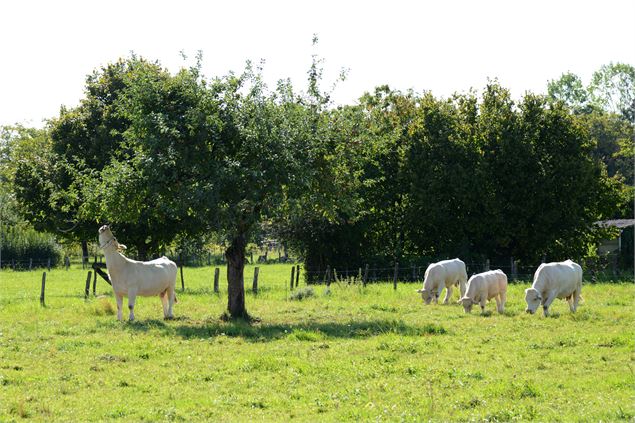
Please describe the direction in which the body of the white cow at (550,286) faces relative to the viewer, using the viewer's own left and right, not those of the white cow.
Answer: facing the viewer and to the left of the viewer

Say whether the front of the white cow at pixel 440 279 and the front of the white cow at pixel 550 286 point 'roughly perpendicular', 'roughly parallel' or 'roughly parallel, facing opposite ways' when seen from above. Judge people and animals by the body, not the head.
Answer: roughly parallel

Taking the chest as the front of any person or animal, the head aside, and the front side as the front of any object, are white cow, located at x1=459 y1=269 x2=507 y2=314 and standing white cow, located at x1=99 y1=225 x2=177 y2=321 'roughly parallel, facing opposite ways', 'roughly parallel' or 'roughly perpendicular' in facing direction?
roughly parallel

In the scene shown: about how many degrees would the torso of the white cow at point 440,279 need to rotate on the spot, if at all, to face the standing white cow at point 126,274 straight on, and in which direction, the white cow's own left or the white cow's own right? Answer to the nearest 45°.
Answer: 0° — it already faces it

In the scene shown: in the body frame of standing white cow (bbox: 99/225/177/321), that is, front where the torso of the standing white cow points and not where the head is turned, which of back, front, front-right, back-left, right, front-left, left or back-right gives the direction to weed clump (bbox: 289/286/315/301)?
back-right

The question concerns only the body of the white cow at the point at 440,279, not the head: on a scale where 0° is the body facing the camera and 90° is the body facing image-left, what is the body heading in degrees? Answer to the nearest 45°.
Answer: approximately 45°

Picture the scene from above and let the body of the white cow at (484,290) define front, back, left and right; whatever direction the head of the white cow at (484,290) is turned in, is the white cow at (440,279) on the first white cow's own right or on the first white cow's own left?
on the first white cow's own right

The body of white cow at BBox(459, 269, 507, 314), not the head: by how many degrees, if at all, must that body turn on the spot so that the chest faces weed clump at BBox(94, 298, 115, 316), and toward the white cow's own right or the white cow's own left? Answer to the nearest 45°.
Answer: approximately 45° to the white cow's own right

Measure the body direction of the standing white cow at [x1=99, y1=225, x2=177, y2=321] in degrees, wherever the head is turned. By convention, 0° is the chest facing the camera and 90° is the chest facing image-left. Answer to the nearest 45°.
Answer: approximately 90°

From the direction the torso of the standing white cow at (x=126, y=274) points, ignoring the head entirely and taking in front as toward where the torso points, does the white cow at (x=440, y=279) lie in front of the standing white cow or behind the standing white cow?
behind

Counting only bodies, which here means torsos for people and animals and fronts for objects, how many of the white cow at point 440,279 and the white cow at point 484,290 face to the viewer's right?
0

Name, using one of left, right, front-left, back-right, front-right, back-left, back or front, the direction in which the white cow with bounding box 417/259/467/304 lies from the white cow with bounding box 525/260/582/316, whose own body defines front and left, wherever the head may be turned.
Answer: right

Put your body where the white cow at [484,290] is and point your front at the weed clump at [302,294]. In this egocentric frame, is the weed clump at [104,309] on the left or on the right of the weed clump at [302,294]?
left

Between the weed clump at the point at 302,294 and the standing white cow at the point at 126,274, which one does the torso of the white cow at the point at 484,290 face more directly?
the standing white cow
